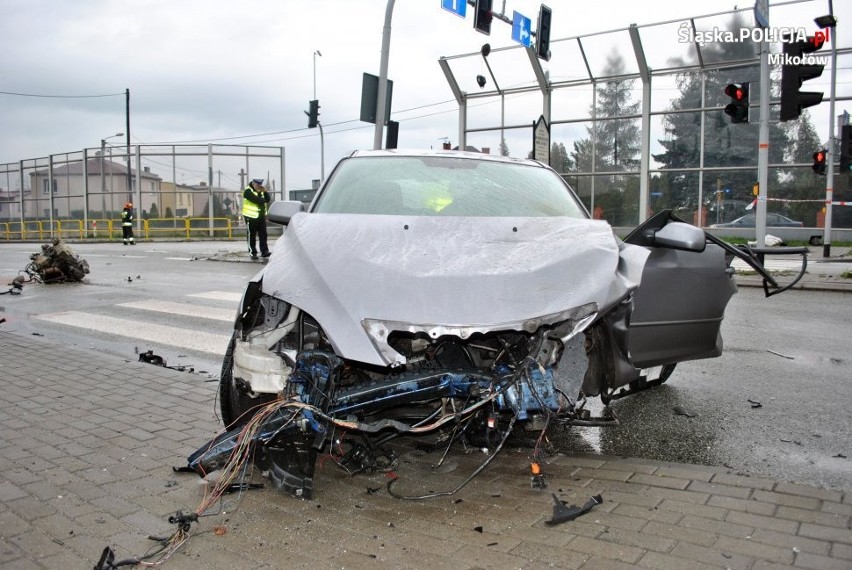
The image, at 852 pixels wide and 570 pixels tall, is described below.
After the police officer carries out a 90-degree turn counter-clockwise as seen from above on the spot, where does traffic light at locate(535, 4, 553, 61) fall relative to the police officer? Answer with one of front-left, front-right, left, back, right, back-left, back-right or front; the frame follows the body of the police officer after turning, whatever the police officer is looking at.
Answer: front-right

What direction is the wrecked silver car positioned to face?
toward the camera

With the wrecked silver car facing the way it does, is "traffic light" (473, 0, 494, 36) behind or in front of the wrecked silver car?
behind

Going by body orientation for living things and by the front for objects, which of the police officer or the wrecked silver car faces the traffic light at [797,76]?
the police officer

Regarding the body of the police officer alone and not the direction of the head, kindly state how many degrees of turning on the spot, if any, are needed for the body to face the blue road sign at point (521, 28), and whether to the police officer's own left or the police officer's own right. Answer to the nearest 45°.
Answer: approximately 45° to the police officer's own left

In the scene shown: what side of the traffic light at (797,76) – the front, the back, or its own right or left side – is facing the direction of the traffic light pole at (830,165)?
left

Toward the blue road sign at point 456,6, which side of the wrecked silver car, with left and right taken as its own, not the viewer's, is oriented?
back

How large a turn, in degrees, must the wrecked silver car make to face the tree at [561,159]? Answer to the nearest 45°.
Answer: approximately 180°
